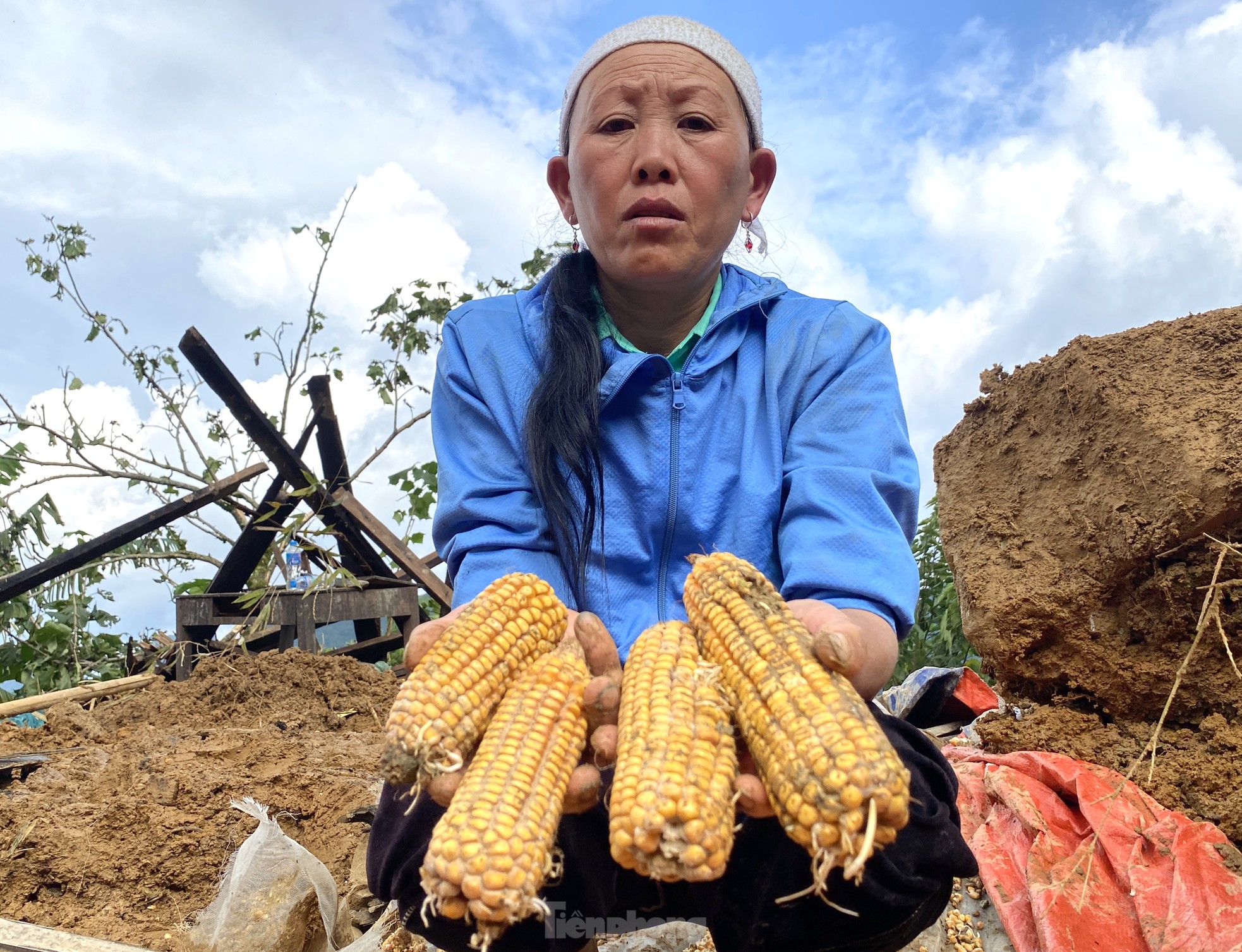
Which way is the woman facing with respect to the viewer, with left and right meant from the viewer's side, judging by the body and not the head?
facing the viewer

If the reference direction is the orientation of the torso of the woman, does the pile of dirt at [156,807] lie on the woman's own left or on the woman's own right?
on the woman's own right

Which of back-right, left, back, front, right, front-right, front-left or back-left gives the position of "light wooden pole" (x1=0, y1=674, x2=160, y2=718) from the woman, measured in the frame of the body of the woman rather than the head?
back-right

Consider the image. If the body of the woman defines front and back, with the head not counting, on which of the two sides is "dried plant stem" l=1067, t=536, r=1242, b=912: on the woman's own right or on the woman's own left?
on the woman's own left

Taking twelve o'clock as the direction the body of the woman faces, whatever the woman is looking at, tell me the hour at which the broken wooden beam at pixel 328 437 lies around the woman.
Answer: The broken wooden beam is roughly at 5 o'clock from the woman.
